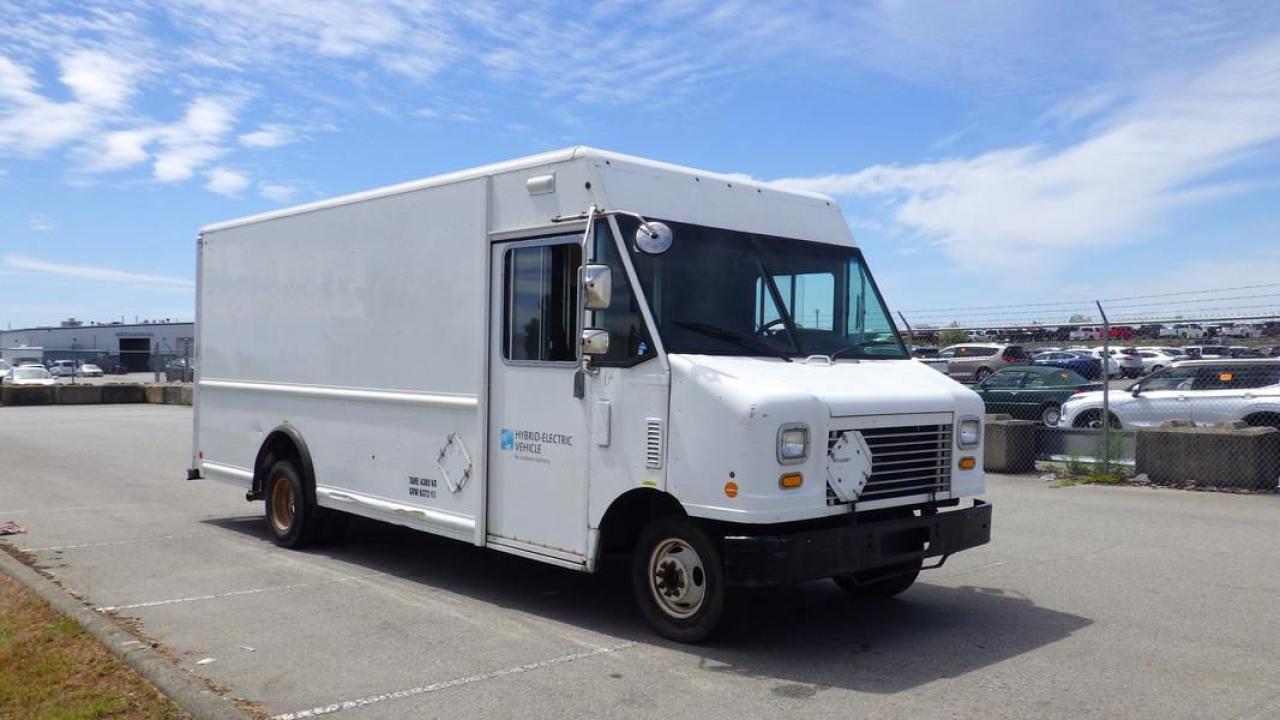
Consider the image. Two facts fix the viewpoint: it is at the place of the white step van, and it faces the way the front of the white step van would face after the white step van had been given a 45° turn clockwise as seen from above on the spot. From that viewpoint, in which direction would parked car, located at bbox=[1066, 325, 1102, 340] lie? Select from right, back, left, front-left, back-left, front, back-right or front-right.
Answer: back-left

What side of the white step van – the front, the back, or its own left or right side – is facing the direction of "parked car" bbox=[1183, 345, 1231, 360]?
left

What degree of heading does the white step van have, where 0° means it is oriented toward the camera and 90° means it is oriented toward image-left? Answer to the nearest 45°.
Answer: approximately 315°

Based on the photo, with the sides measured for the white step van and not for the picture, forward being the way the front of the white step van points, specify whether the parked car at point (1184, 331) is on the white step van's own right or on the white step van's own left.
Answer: on the white step van's own left

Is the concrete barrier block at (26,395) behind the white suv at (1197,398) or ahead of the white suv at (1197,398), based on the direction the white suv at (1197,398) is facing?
ahead

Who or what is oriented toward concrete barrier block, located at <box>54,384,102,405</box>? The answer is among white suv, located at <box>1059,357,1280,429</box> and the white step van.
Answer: the white suv

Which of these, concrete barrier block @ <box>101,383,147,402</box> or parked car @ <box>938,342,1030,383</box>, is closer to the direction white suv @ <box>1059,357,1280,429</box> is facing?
the concrete barrier block

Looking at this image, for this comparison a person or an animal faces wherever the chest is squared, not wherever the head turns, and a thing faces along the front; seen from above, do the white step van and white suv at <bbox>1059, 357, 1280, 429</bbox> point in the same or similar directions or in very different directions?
very different directions

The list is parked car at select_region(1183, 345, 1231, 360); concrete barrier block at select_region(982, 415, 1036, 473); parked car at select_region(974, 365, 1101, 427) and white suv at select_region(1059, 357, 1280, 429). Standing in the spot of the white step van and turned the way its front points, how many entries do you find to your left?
4

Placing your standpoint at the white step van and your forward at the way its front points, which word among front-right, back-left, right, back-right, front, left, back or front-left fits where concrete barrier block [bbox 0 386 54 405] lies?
back

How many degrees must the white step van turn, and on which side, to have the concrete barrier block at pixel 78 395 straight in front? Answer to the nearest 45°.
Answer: approximately 180°

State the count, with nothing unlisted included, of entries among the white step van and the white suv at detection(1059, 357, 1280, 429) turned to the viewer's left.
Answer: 1

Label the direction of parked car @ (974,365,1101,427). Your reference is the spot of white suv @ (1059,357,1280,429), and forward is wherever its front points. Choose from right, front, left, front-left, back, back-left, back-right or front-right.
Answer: front-right
